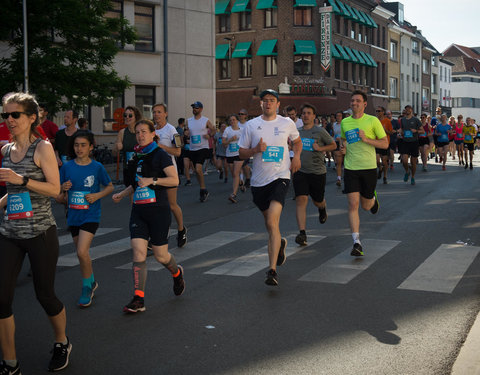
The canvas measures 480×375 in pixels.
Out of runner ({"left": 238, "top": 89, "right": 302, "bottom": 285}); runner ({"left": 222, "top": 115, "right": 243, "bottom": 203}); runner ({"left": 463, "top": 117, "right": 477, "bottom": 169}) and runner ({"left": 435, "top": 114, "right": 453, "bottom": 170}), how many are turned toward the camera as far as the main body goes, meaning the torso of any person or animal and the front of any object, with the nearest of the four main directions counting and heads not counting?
4

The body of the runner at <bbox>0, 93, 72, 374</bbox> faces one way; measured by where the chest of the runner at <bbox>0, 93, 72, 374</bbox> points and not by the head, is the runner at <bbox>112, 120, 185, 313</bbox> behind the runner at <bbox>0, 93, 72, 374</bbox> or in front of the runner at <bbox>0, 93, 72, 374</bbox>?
behind

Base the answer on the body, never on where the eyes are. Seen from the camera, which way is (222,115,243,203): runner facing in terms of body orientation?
toward the camera

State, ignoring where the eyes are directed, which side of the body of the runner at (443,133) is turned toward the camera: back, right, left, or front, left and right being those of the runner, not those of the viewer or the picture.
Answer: front

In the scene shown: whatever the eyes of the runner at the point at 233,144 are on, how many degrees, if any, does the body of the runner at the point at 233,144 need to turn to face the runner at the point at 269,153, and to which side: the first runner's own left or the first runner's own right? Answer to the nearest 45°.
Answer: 0° — they already face them

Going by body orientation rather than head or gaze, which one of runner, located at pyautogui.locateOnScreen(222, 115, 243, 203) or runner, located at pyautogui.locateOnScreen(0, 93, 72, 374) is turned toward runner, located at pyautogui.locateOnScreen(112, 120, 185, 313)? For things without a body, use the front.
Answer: runner, located at pyautogui.locateOnScreen(222, 115, 243, 203)

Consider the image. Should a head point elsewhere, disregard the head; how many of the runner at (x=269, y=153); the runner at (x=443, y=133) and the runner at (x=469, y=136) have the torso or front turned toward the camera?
3

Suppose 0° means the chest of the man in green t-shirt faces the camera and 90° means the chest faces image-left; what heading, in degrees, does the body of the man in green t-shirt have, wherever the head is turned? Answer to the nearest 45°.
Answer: approximately 45°

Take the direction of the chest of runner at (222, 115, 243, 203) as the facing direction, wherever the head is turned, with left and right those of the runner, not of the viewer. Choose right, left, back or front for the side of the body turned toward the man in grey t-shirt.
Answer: front

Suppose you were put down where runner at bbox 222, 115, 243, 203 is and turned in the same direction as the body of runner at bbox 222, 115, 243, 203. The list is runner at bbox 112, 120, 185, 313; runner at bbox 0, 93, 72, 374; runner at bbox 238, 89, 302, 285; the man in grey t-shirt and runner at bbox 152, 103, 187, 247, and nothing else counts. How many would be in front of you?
5

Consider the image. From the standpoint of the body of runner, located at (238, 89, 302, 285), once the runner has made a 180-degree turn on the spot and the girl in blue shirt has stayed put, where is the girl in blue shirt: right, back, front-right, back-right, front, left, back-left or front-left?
back-left

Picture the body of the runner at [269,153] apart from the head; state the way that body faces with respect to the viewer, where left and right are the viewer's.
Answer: facing the viewer
